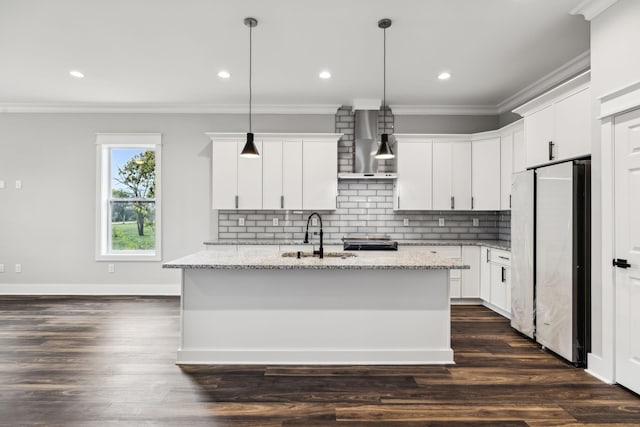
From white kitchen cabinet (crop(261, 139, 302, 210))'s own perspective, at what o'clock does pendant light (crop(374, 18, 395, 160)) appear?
The pendant light is roughly at 11 o'clock from the white kitchen cabinet.

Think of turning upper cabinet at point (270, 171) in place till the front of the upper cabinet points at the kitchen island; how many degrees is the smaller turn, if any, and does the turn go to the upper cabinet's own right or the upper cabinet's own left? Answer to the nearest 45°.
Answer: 0° — it already faces it

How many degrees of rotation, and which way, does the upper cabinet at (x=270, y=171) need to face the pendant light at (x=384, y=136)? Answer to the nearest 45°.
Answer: approximately 45° to its left

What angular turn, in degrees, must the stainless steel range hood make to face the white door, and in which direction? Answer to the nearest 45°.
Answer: approximately 45° to its left

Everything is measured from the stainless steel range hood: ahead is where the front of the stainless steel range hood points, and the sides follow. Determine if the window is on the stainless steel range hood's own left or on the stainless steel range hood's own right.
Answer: on the stainless steel range hood's own right

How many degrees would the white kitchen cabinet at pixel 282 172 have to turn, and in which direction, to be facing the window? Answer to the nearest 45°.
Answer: approximately 90° to its right

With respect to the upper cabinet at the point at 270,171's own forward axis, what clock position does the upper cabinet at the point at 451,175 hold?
the upper cabinet at the point at 451,175 is roughly at 9 o'clock from the upper cabinet at the point at 270,171.

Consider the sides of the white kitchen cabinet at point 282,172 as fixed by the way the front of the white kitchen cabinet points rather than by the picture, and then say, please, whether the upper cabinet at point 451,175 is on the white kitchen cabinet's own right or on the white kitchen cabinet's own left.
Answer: on the white kitchen cabinet's own left

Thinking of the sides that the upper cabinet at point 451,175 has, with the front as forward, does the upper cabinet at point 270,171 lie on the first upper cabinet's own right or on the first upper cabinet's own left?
on the first upper cabinet's own right

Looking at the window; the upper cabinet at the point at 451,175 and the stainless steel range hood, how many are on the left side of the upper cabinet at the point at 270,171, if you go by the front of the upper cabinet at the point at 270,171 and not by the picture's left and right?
2

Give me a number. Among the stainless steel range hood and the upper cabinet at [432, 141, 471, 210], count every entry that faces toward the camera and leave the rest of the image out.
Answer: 2

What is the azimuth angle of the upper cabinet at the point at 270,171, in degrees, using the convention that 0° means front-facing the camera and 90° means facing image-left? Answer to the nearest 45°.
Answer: approximately 0°
